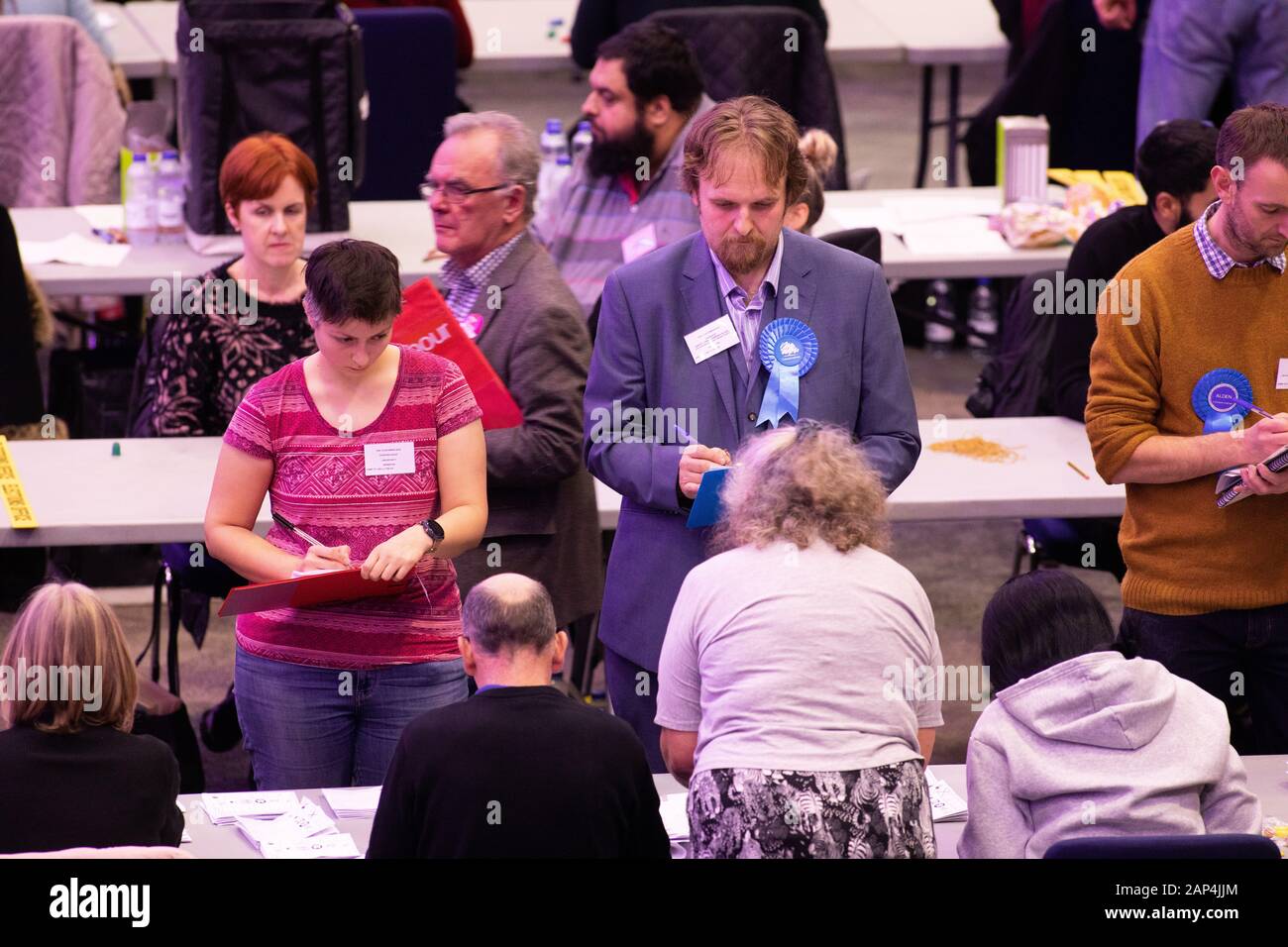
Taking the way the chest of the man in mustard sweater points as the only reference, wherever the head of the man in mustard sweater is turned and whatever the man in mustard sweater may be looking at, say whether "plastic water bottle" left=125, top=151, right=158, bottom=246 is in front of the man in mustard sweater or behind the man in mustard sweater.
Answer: behind

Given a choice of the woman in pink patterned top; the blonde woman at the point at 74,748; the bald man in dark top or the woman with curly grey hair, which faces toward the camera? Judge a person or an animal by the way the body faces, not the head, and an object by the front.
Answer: the woman in pink patterned top

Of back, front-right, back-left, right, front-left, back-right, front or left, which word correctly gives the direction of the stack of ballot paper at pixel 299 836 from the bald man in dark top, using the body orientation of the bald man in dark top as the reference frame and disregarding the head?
front-left

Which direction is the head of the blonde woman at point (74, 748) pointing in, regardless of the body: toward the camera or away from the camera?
away from the camera

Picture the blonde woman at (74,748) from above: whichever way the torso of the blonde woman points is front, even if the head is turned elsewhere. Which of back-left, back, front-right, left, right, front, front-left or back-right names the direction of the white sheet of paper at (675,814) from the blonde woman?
right

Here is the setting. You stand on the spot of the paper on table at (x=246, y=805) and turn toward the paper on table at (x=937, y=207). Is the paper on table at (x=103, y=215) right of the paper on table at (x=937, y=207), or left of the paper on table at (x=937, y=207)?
left

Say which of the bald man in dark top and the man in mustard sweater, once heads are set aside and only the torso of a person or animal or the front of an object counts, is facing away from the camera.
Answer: the bald man in dark top

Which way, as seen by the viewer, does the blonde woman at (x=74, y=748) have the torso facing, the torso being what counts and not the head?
away from the camera

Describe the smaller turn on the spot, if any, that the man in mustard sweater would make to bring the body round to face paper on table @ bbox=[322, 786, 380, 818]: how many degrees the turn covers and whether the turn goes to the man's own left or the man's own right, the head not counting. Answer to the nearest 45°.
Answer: approximately 90° to the man's own right

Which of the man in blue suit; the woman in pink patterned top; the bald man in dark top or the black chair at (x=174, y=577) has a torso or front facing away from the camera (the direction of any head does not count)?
the bald man in dark top

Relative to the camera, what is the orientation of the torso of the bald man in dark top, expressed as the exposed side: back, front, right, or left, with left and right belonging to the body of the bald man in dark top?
back

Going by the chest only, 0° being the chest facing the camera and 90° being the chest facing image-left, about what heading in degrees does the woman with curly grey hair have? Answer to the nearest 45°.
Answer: approximately 180°

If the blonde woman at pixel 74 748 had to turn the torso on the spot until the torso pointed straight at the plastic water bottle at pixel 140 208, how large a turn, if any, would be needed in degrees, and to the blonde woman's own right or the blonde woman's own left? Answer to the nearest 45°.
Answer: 0° — they already face it
